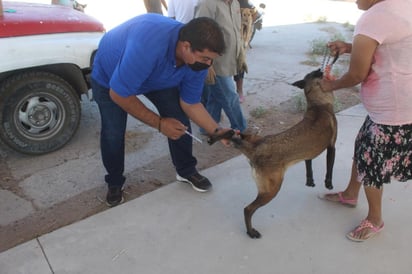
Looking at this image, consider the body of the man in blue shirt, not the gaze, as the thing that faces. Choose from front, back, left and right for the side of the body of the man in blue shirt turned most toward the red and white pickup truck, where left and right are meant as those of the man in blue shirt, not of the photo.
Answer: back

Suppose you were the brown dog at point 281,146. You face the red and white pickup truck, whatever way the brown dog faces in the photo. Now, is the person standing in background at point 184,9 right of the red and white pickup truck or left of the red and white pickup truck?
right

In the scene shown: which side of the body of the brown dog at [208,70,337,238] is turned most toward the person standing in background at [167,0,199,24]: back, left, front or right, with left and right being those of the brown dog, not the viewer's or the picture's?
left

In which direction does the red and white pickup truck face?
to the viewer's right

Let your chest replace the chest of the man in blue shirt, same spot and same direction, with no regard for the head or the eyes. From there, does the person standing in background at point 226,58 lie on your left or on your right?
on your left

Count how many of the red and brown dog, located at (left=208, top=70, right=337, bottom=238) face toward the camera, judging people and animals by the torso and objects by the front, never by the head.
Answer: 0

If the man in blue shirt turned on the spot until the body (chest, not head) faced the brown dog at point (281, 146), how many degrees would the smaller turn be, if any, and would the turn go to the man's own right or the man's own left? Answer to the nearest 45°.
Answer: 0° — they already face it

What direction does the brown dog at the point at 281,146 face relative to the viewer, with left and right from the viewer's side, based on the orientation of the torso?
facing away from the viewer and to the right of the viewer

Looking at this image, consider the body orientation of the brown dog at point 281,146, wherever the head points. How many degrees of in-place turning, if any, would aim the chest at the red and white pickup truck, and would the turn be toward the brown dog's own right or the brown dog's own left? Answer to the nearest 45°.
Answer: approximately 90° to the brown dog's own left
